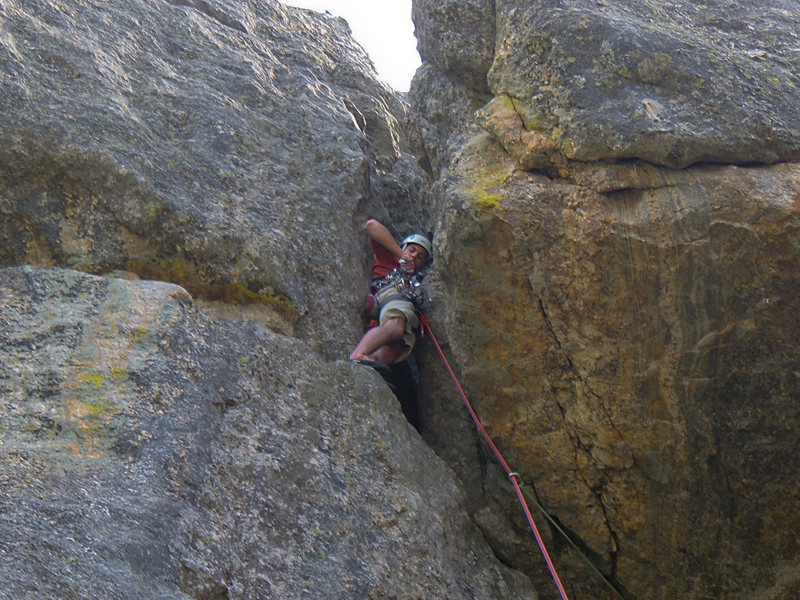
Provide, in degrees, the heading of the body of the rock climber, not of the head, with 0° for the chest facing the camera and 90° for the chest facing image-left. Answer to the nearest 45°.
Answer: approximately 315°
